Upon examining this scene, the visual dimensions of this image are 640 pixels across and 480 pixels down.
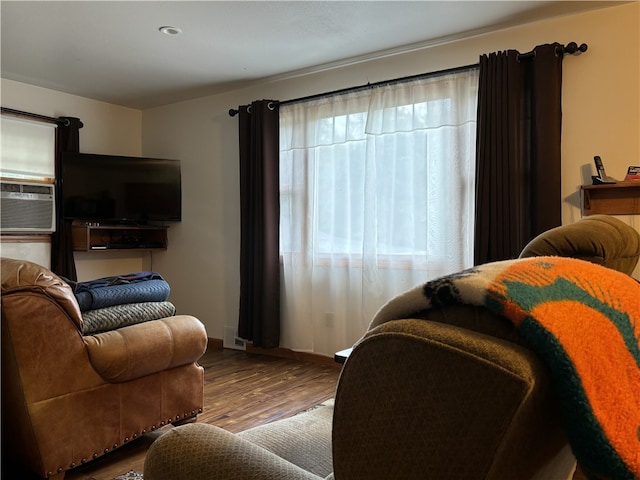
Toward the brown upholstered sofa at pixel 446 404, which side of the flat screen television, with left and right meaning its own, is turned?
front

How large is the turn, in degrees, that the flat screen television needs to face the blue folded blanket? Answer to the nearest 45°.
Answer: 0° — it already faces it

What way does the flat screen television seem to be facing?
toward the camera

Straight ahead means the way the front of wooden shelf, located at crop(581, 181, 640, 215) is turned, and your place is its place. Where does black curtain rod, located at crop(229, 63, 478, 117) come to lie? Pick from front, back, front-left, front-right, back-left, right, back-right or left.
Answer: right

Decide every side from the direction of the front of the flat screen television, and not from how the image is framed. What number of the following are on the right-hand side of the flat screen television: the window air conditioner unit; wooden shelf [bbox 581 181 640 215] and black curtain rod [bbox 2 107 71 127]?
2

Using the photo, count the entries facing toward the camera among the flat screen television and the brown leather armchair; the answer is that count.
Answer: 1

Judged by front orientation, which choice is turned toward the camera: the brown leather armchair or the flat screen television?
the flat screen television

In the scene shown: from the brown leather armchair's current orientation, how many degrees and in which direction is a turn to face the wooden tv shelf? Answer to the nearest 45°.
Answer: approximately 45° to its left

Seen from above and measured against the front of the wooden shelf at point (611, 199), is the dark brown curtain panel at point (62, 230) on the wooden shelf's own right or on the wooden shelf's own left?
on the wooden shelf's own right

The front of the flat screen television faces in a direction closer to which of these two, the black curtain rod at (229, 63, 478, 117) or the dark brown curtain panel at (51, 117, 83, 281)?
the black curtain rod

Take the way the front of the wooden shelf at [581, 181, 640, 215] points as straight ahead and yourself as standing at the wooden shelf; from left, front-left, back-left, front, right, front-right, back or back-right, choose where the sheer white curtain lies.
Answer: right

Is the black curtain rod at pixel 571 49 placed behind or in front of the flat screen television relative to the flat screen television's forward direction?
in front
